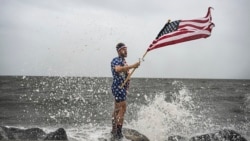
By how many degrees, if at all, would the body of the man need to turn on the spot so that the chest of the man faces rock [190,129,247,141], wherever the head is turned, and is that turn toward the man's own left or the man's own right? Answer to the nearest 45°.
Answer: approximately 45° to the man's own left
